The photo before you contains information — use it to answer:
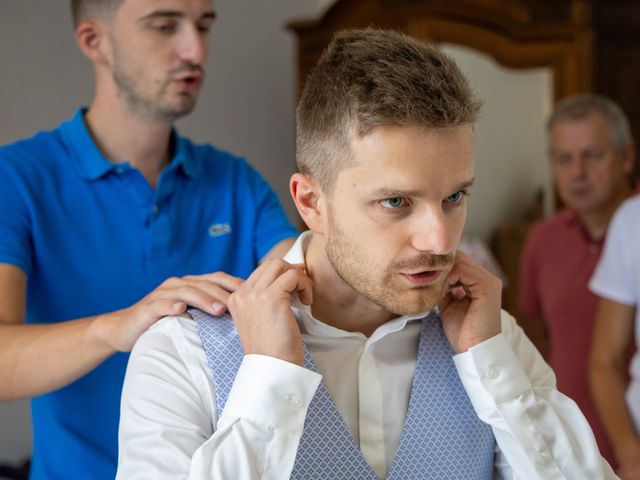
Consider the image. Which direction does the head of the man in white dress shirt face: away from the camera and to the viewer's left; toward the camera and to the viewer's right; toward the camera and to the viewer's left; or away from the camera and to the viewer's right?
toward the camera and to the viewer's right

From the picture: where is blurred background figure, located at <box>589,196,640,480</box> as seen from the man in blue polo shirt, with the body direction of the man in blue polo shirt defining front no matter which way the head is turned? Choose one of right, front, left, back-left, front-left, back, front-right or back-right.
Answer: front-left

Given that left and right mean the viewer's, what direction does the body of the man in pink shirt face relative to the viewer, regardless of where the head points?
facing the viewer and to the left of the viewer

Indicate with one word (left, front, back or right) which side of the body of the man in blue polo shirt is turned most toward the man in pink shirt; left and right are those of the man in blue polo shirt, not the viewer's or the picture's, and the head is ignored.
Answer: left

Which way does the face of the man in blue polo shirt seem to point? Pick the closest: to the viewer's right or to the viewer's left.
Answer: to the viewer's right

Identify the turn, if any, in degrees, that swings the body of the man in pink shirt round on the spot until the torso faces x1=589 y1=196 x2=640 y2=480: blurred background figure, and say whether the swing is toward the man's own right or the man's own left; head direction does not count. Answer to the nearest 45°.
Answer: approximately 45° to the man's own left

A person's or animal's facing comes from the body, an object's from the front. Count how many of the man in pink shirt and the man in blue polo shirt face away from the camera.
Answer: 0
